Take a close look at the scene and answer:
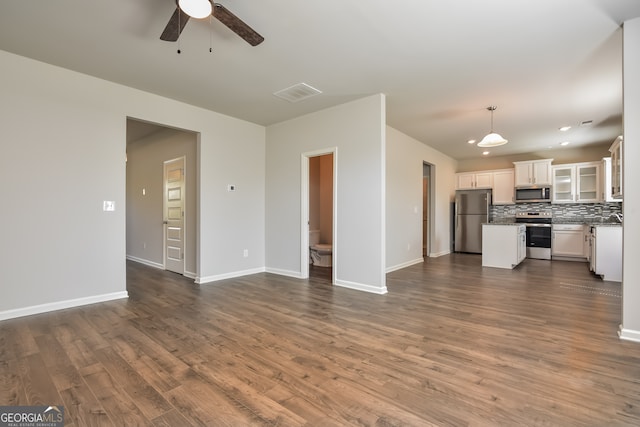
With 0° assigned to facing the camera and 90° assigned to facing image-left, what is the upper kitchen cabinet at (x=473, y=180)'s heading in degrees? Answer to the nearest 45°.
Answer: approximately 0°

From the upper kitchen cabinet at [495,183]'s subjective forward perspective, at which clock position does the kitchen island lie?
The kitchen island is roughly at 12 o'clock from the upper kitchen cabinet.

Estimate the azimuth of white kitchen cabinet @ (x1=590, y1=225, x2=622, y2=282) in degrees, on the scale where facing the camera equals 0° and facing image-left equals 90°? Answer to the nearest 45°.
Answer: approximately 90°

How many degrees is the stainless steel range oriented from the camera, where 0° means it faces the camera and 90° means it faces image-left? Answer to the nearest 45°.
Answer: approximately 0°

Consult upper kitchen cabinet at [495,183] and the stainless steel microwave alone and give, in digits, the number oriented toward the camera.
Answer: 2
